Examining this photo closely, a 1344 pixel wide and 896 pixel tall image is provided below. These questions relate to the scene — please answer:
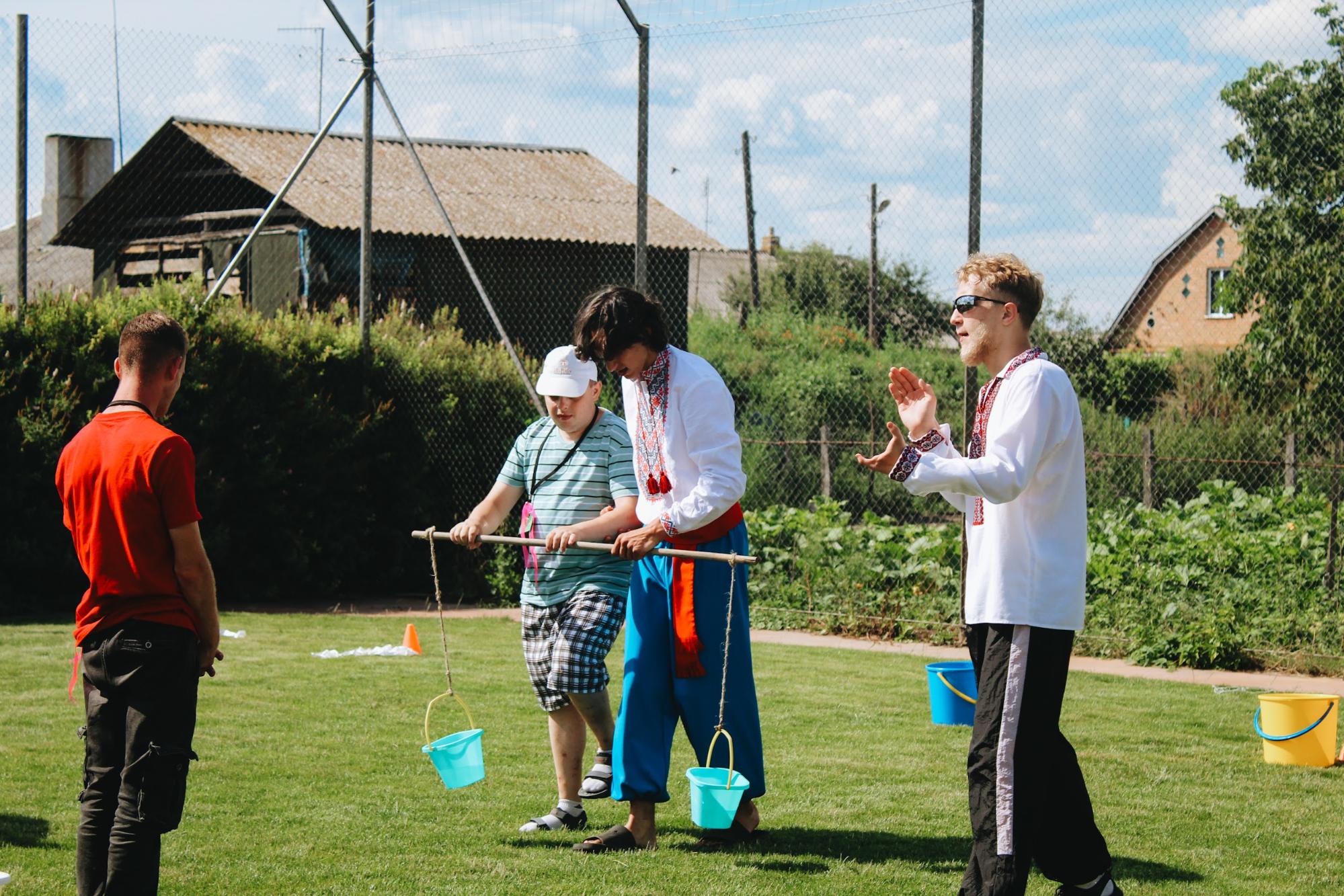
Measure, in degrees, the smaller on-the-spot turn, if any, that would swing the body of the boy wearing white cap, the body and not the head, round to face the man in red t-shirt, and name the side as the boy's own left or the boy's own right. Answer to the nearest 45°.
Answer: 0° — they already face them

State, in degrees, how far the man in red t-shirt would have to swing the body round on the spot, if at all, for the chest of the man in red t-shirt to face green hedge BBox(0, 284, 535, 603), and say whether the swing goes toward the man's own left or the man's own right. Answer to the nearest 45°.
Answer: approximately 45° to the man's own left

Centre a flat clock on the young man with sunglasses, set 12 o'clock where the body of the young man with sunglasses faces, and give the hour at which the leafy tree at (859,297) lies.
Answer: The leafy tree is roughly at 3 o'clock from the young man with sunglasses.

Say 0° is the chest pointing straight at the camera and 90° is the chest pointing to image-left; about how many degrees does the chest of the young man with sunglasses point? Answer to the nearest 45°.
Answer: approximately 90°

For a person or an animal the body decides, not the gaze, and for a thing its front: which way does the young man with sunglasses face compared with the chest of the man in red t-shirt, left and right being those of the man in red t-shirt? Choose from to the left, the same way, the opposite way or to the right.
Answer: to the left

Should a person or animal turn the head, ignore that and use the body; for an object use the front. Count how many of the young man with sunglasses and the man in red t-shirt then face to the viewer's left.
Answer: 1

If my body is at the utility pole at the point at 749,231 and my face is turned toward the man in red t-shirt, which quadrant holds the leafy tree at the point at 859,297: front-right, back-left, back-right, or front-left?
back-left

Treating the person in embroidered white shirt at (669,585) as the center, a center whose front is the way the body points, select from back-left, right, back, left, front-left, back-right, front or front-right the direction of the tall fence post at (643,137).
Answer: back-right

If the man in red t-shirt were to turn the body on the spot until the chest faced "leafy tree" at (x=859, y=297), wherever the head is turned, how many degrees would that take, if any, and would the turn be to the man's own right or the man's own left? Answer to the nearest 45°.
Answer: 0° — they already face it

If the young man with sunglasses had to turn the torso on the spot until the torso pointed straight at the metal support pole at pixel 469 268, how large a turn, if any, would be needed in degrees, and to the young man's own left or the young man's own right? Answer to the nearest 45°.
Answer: approximately 45° to the young man's own right

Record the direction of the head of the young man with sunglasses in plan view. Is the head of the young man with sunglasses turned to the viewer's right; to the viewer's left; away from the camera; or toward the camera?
to the viewer's left
